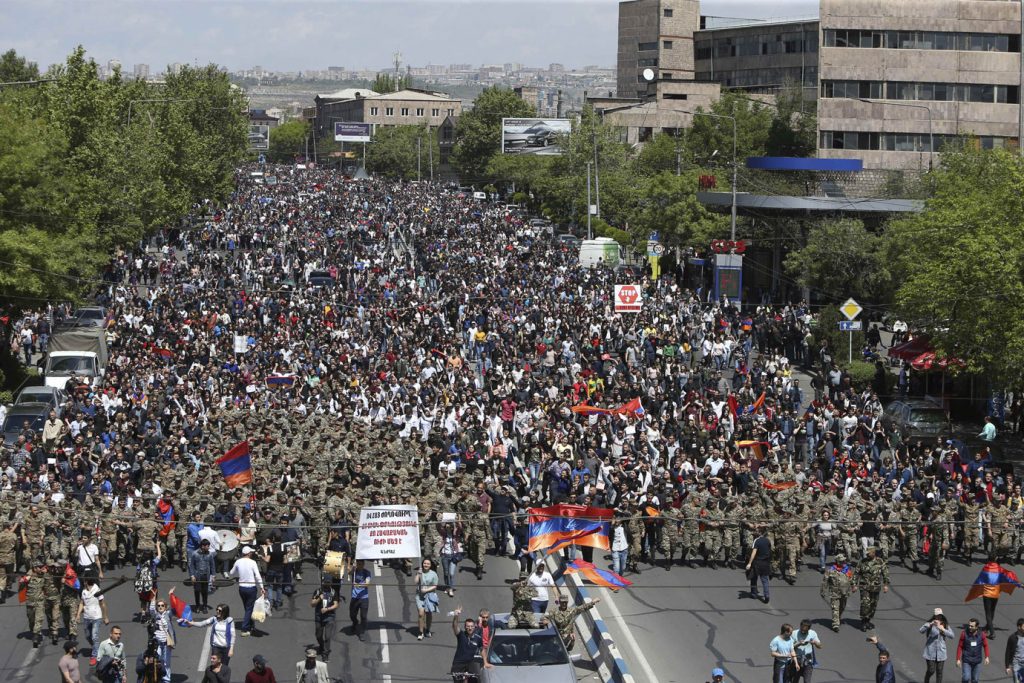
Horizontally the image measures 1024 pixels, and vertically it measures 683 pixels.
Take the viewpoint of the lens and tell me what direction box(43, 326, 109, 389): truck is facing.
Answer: facing the viewer

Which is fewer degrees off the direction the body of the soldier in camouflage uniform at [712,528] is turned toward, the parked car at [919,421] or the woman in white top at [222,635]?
the woman in white top

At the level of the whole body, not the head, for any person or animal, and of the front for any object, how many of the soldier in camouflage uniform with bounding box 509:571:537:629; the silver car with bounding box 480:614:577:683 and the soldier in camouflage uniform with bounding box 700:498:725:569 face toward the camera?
3

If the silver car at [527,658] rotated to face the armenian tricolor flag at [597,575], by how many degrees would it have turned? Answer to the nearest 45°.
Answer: approximately 180°

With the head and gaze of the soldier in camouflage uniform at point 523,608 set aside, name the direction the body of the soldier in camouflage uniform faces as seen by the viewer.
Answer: toward the camera

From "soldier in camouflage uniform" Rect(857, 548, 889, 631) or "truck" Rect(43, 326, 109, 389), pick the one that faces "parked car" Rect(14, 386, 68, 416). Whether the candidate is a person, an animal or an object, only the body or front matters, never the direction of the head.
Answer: the truck

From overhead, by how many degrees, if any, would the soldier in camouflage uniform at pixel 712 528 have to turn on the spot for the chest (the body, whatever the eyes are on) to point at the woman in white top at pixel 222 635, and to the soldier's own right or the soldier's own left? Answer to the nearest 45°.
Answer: approximately 45° to the soldier's own right

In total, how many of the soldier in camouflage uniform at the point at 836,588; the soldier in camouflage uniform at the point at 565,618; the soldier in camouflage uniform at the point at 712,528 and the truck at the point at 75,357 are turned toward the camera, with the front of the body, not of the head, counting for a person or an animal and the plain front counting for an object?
4

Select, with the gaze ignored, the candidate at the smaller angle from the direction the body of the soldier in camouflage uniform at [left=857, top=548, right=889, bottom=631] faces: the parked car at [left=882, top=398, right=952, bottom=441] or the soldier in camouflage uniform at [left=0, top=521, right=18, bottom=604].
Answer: the soldier in camouflage uniform

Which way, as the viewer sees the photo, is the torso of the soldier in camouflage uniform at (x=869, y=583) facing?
toward the camera

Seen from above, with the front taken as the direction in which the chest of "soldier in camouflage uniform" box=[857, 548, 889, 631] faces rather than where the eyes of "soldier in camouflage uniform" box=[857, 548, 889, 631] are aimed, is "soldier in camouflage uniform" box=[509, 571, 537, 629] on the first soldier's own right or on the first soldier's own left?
on the first soldier's own right

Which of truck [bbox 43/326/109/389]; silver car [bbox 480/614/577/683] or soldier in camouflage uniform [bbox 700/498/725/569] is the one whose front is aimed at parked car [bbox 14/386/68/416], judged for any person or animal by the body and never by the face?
the truck

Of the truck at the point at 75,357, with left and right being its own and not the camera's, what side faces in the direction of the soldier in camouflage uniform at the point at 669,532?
front
